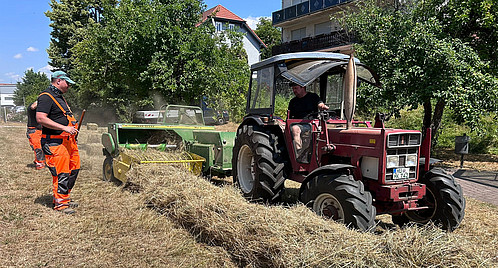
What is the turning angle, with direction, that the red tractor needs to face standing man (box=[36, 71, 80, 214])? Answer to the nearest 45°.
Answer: approximately 135° to its right

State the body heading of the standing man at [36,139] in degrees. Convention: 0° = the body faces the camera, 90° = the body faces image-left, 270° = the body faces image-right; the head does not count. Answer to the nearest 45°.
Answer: approximately 270°

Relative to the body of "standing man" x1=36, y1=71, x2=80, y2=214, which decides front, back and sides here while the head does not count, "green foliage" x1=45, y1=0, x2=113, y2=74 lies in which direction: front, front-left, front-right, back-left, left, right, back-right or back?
left

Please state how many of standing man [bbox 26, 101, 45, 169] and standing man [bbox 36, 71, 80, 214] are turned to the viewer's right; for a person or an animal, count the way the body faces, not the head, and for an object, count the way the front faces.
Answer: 2

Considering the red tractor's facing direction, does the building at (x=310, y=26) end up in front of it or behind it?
behind

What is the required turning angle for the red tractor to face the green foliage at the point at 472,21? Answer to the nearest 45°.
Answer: approximately 90° to its left

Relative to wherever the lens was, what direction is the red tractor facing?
facing the viewer and to the right of the viewer

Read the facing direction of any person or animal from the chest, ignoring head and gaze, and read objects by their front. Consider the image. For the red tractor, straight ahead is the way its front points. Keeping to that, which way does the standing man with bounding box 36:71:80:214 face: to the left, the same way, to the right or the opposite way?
to the left

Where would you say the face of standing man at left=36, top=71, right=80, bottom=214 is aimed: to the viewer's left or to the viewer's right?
to the viewer's right

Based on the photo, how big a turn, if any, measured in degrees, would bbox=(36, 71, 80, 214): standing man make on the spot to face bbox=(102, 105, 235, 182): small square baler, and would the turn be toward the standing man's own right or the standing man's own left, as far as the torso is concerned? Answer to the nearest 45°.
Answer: approximately 45° to the standing man's own left

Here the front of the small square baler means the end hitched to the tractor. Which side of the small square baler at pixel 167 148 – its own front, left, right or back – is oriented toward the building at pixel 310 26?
left

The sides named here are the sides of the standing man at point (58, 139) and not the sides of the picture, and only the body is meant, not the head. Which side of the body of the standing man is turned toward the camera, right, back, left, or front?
right

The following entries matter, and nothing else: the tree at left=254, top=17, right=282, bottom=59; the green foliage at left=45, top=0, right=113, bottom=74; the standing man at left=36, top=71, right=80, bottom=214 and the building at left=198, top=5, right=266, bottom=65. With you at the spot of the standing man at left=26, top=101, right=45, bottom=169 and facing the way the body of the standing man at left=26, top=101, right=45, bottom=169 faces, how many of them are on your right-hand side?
1

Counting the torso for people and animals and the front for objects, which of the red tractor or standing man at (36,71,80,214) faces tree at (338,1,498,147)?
the standing man
